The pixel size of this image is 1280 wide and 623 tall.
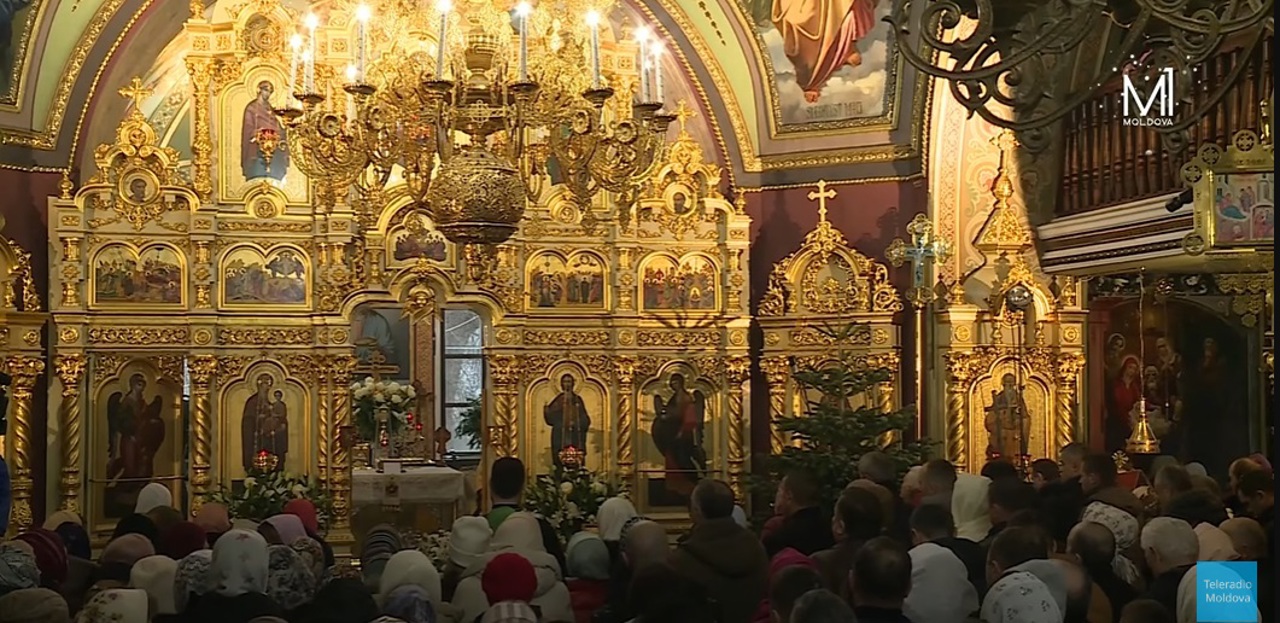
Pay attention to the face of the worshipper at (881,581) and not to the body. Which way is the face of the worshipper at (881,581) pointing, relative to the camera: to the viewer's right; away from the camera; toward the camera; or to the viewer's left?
away from the camera

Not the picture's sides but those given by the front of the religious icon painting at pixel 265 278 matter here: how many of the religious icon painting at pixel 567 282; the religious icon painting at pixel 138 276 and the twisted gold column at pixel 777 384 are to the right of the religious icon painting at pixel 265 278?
1

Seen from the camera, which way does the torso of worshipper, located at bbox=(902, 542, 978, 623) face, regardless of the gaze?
away from the camera

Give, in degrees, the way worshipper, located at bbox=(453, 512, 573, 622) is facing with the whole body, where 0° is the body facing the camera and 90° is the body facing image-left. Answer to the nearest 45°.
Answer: approximately 180°

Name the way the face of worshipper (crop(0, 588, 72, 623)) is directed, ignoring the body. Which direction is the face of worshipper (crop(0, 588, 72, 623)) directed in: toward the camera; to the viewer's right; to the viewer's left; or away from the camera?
away from the camera

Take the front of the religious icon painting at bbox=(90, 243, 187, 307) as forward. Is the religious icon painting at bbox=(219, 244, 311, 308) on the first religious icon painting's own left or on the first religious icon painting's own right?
on the first religious icon painting's own left

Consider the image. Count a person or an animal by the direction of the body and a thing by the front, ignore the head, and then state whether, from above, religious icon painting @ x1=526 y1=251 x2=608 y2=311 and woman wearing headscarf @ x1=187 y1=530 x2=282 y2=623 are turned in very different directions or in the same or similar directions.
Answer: very different directions

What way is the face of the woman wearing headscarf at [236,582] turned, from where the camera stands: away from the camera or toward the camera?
away from the camera

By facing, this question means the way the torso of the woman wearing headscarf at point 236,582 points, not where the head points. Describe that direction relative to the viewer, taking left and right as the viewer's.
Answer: facing away from the viewer

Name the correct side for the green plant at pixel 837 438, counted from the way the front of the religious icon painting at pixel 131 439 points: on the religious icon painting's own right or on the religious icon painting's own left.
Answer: on the religious icon painting's own left

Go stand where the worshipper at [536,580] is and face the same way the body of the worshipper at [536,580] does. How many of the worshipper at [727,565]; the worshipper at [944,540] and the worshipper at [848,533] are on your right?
3

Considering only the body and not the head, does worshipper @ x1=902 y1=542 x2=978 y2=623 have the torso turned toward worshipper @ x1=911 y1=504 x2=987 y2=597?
yes

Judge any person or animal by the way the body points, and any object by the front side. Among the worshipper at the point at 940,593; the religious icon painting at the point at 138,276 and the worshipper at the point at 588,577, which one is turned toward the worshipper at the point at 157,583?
the religious icon painting

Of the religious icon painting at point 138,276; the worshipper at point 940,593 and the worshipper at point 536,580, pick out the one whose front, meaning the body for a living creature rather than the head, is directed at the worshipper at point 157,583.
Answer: the religious icon painting

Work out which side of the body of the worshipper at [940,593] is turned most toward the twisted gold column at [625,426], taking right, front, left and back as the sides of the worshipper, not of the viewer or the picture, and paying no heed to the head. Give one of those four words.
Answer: front

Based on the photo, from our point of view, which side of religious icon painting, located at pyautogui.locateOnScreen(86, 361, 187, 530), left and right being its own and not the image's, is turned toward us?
front

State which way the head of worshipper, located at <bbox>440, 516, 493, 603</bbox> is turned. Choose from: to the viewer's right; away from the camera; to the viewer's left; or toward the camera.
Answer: away from the camera

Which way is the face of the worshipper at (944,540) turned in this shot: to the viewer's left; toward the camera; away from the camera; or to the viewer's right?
away from the camera

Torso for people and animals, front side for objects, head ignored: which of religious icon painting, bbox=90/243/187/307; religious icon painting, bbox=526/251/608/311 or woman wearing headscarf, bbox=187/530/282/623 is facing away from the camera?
the woman wearing headscarf

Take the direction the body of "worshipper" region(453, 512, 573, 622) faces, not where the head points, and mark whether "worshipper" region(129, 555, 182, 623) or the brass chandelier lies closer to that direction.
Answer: the brass chandelier
